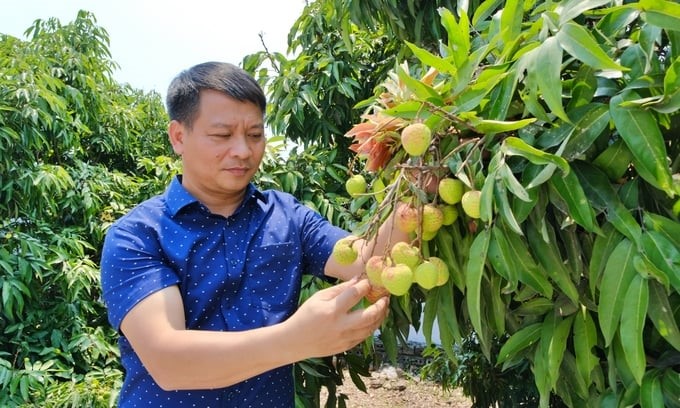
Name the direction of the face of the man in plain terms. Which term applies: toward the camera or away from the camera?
toward the camera

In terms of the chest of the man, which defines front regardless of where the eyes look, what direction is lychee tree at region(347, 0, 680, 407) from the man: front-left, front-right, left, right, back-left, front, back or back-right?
front

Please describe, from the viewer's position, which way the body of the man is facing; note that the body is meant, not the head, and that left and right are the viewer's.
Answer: facing the viewer and to the right of the viewer
